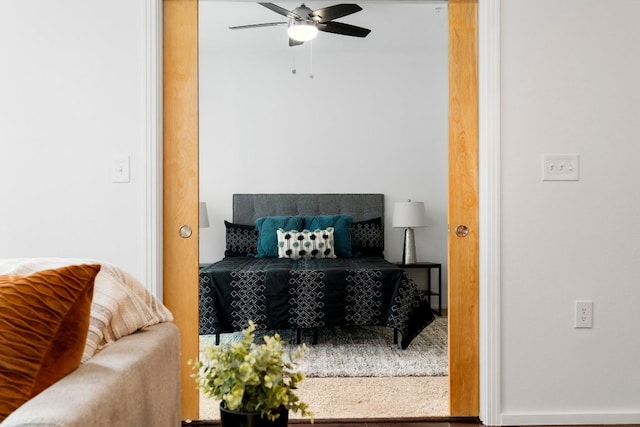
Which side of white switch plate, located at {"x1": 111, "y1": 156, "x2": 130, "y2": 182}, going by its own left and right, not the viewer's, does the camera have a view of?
front

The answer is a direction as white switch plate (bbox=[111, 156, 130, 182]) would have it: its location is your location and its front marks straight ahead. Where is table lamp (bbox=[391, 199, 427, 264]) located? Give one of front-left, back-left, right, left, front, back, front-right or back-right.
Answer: back-left

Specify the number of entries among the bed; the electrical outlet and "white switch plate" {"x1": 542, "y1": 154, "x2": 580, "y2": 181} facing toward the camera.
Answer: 3

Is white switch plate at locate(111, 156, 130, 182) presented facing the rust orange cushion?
yes

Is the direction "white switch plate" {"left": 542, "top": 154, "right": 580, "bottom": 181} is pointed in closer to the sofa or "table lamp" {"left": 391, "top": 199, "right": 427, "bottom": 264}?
the sofa

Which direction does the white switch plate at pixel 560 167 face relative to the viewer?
toward the camera

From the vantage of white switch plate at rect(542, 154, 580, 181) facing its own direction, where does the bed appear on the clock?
The bed is roughly at 4 o'clock from the white switch plate.

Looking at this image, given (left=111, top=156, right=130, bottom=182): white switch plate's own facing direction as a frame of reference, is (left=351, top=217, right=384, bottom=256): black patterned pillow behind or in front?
behind

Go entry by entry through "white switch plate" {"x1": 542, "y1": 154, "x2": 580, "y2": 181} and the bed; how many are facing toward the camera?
2

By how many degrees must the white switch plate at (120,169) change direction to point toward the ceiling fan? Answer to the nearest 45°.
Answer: approximately 135° to its left

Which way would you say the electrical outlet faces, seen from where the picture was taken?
facing the viewer
